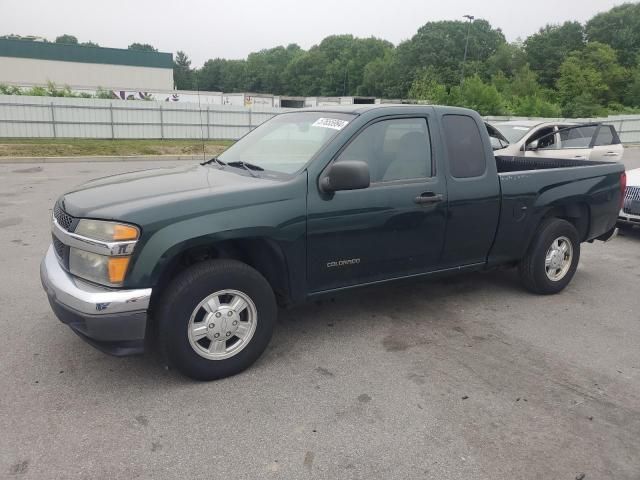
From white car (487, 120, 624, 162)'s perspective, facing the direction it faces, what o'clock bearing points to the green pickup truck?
The green pickup truck is roughly at 11 o'clock from the white car.

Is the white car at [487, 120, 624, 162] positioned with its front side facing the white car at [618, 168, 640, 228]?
no

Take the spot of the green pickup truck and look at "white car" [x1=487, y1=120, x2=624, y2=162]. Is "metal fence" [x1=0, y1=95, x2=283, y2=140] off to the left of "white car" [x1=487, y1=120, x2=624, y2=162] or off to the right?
left

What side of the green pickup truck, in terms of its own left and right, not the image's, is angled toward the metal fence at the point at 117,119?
right

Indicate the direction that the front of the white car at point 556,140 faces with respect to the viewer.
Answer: facing the viewer and to the left of the viewer

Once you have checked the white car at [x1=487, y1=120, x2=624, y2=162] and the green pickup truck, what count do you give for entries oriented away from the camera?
0

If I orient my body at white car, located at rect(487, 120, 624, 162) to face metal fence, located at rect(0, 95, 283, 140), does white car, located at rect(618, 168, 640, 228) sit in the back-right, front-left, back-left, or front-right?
back-left

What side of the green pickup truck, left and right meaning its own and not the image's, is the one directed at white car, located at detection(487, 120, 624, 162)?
back

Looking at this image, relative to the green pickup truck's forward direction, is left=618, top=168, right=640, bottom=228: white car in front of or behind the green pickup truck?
behind

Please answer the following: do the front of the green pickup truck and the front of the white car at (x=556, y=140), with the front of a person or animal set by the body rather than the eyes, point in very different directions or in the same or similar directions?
same or similar directions

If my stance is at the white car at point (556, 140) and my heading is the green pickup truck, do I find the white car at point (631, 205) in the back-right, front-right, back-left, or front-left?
front-left
